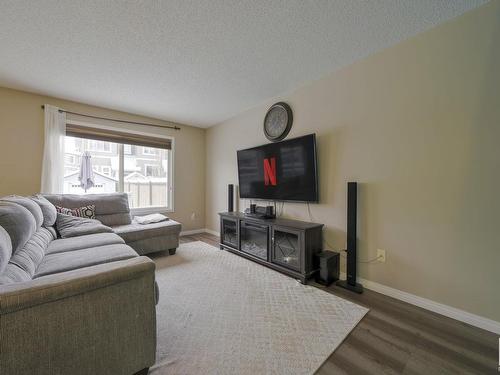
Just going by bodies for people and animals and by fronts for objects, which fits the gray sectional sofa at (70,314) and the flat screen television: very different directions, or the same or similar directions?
very different directions

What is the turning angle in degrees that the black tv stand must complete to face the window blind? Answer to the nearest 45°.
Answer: approximately 45° to its right

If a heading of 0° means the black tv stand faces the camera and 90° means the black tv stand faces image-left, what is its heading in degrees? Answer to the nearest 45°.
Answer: approximately 45°

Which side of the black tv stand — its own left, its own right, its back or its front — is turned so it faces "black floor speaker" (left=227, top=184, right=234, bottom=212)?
right

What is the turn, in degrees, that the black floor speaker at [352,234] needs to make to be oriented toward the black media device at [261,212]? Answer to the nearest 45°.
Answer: approximately 45° to its right

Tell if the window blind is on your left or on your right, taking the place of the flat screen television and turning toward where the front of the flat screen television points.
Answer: on your right

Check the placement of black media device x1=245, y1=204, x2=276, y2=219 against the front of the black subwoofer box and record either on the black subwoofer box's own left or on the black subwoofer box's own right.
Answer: on the black subwoofer box's own right

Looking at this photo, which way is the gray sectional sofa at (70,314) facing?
to the viewer's right

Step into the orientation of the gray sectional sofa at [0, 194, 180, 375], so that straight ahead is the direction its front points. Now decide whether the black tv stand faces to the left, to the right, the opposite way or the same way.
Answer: the opposite way

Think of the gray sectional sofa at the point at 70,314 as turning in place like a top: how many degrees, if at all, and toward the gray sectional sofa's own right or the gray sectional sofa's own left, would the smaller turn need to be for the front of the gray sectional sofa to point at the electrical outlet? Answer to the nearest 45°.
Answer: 0° — it already faces it
